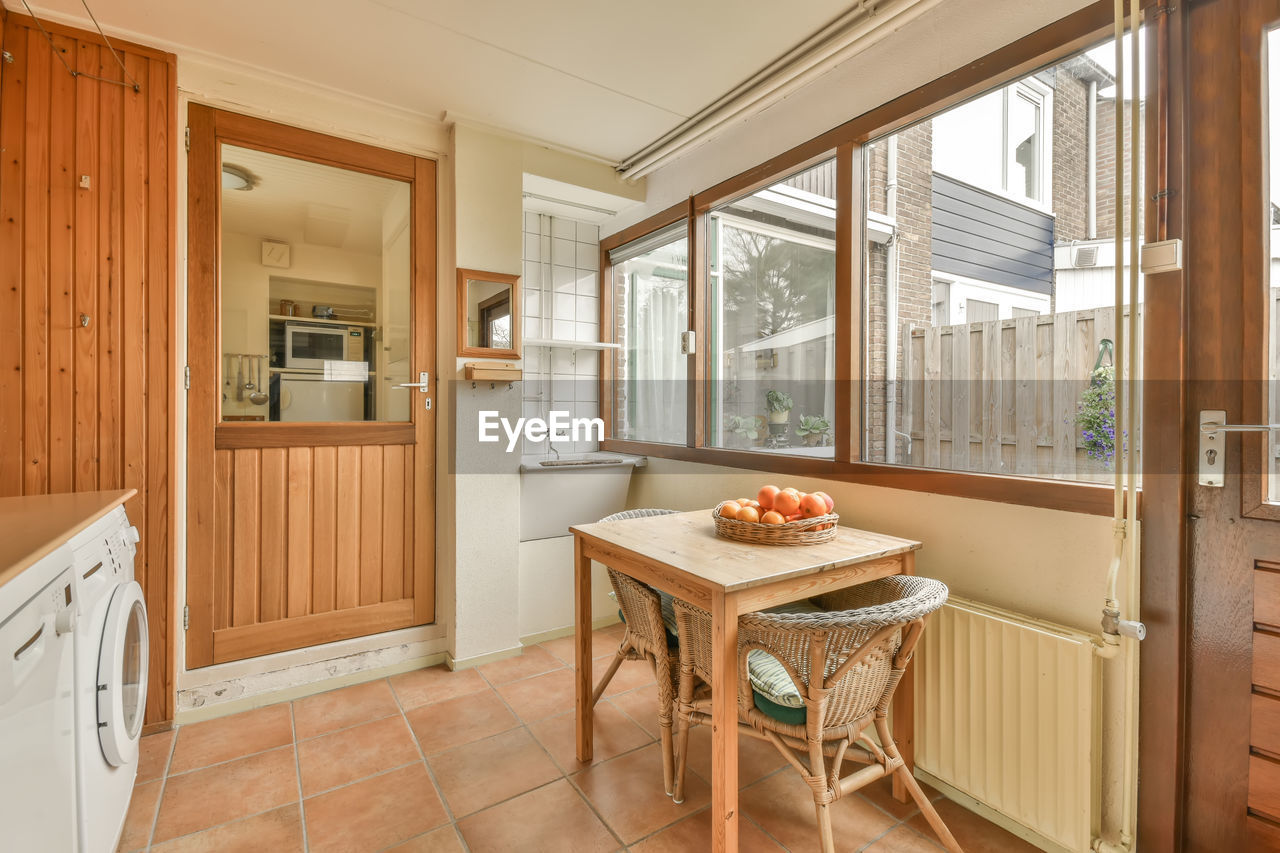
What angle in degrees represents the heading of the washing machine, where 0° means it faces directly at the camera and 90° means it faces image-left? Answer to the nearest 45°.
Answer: approximately 270°

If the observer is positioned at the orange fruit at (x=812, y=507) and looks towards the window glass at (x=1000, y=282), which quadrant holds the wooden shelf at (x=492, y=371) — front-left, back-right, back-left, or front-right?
back-left

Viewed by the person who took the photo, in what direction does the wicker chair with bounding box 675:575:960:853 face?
facing away from the viewer and to the left of the viewer

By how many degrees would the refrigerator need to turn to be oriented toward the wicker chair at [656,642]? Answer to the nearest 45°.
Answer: approximately 45° to its left

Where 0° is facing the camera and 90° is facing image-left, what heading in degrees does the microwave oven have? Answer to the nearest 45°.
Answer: approximately 0°

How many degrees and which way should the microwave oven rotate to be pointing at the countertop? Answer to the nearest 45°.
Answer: approximately 45° to its right

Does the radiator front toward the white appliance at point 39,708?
yes
